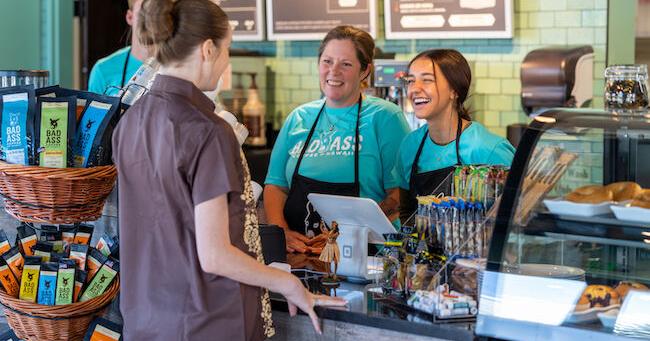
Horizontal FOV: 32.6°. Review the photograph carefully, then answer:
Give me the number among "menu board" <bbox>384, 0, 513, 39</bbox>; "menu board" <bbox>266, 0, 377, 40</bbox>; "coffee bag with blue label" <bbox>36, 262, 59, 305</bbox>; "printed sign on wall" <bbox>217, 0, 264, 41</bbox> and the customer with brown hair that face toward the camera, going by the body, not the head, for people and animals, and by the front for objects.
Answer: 4

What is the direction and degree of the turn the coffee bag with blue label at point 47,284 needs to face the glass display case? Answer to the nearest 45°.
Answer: approximately 45° to its left

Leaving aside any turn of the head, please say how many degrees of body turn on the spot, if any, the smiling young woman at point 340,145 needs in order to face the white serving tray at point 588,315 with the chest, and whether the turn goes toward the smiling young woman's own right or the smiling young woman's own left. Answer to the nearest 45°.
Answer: approximately 45° to the smiling young woman's own left

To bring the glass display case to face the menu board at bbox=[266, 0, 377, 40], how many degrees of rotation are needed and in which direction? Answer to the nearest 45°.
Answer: approximately 135° to its right

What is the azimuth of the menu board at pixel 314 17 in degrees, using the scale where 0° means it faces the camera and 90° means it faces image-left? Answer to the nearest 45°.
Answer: approximately 0°

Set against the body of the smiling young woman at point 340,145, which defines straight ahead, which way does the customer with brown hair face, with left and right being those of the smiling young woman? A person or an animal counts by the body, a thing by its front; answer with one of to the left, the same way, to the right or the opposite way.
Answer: the opposite way
